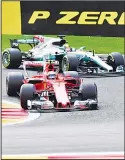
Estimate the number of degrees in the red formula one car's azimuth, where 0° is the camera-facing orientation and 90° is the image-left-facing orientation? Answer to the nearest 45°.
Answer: approximately 0°

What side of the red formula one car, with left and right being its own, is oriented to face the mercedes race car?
back
